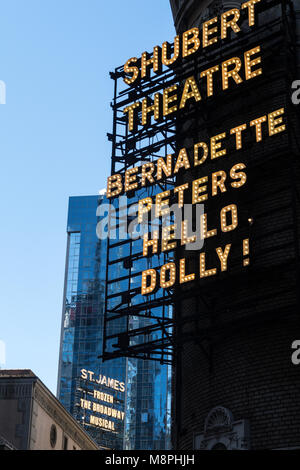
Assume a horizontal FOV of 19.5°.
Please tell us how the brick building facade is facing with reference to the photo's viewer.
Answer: facing the viewer and to the left of the viewer
